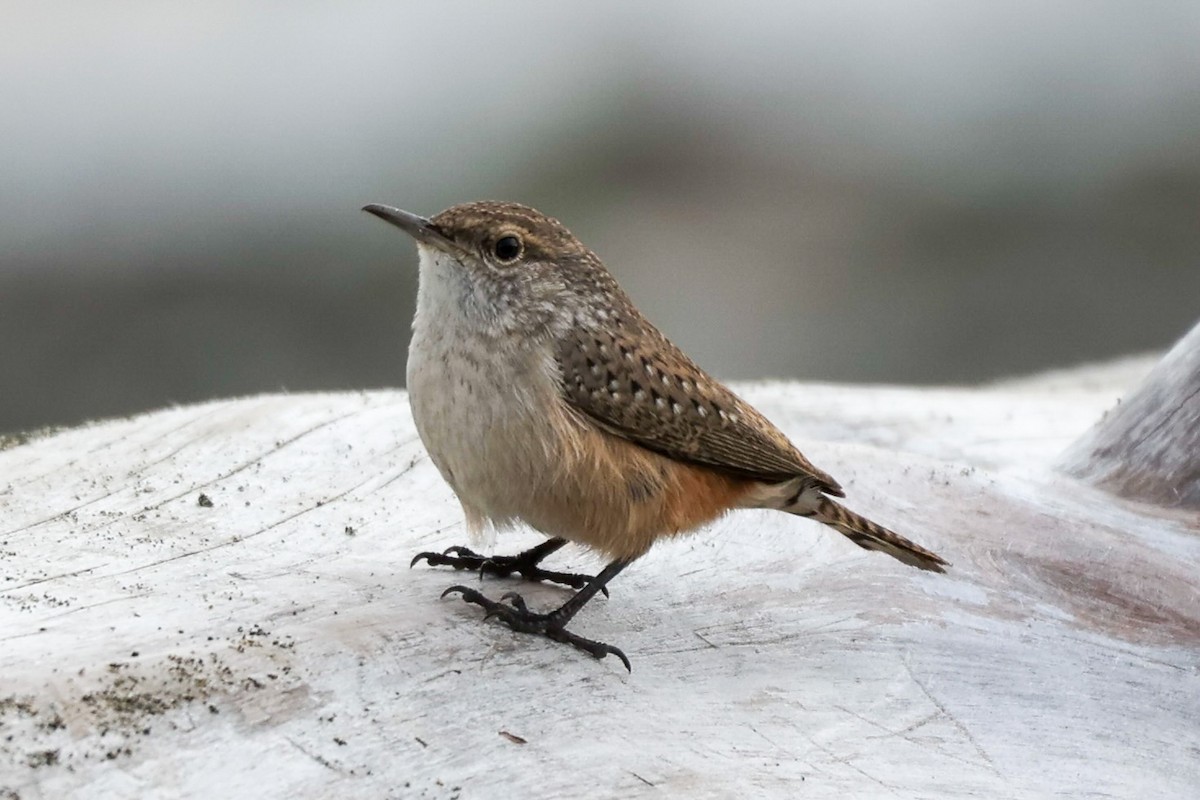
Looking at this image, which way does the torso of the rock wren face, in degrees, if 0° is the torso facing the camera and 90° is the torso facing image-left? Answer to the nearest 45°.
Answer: approximately 90°
